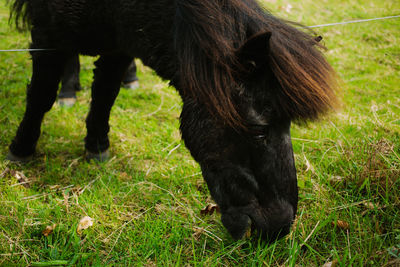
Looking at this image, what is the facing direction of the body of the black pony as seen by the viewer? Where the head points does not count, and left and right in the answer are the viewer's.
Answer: facing the viewer and to the right of the viewer

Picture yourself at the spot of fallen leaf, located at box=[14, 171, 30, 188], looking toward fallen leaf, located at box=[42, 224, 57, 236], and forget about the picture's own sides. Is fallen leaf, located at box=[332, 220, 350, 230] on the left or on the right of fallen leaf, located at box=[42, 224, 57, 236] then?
left

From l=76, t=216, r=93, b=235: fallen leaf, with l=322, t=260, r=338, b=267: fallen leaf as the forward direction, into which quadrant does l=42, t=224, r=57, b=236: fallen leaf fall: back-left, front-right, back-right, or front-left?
back-right
